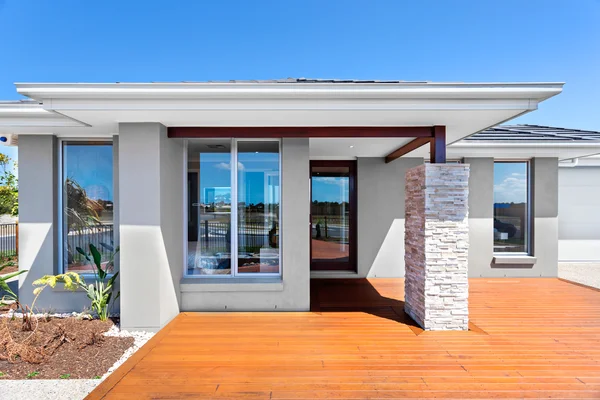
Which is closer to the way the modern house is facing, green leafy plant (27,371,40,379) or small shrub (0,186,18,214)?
the green leafy plant

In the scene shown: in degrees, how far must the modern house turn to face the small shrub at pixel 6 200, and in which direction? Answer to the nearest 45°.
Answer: approximately 135° to its right

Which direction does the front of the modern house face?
toward the camera

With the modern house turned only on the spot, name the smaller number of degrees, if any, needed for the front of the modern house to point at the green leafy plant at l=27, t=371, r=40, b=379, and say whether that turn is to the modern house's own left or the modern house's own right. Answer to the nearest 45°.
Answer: approximately 45° to the modern house's own right
